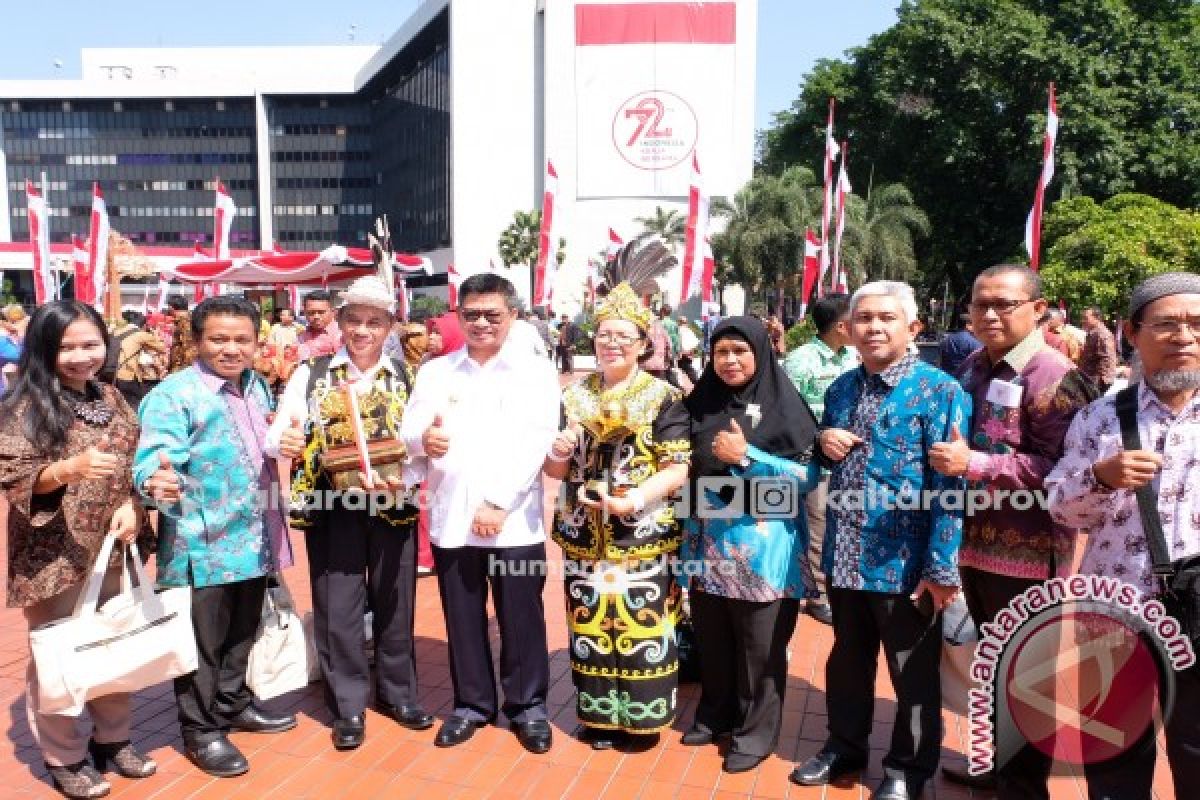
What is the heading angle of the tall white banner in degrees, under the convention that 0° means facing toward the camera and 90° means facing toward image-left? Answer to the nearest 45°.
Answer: approximately 0°

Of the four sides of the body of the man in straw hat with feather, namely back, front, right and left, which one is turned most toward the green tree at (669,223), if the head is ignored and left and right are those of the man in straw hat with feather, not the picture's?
back

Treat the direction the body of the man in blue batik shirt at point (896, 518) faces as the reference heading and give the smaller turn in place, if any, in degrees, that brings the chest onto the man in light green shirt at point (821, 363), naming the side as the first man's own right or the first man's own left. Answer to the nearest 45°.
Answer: approximately 135° to the first man's own right

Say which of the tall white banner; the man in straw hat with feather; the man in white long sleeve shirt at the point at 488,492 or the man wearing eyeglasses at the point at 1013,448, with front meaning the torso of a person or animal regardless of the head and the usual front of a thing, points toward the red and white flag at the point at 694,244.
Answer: the tall white banner

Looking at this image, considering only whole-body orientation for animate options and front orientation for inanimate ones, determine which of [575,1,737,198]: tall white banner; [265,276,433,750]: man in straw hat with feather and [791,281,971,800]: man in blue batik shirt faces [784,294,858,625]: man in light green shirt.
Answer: the tall white banner

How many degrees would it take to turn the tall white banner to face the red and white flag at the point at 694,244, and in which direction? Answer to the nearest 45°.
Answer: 0° — it already faces it

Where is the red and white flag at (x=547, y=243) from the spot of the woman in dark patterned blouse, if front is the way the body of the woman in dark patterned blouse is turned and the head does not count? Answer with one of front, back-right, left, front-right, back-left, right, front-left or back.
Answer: left

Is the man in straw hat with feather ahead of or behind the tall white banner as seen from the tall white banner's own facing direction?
ahead

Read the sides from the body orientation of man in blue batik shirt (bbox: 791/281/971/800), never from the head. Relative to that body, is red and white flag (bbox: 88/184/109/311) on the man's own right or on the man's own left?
on the man's own right

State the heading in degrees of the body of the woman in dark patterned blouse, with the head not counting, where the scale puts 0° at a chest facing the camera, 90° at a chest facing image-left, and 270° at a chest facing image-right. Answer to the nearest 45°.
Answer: approximately 315°
